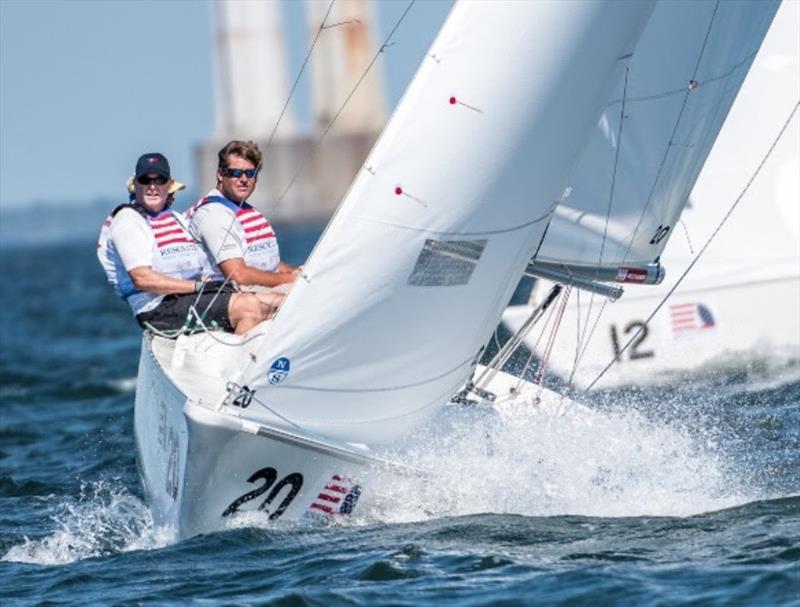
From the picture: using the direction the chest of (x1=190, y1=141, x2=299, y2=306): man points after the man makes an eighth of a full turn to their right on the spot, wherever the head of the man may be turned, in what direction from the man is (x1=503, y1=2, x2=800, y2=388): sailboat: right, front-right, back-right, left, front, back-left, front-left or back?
back-left

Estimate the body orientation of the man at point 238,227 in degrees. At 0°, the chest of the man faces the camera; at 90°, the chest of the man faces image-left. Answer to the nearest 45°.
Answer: approximately 315°

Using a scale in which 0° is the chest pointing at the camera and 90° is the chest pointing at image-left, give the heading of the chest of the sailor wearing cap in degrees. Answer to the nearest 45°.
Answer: approximately 315°

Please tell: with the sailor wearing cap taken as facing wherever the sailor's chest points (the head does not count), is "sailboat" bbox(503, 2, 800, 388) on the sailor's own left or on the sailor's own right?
on the sailor's own left
